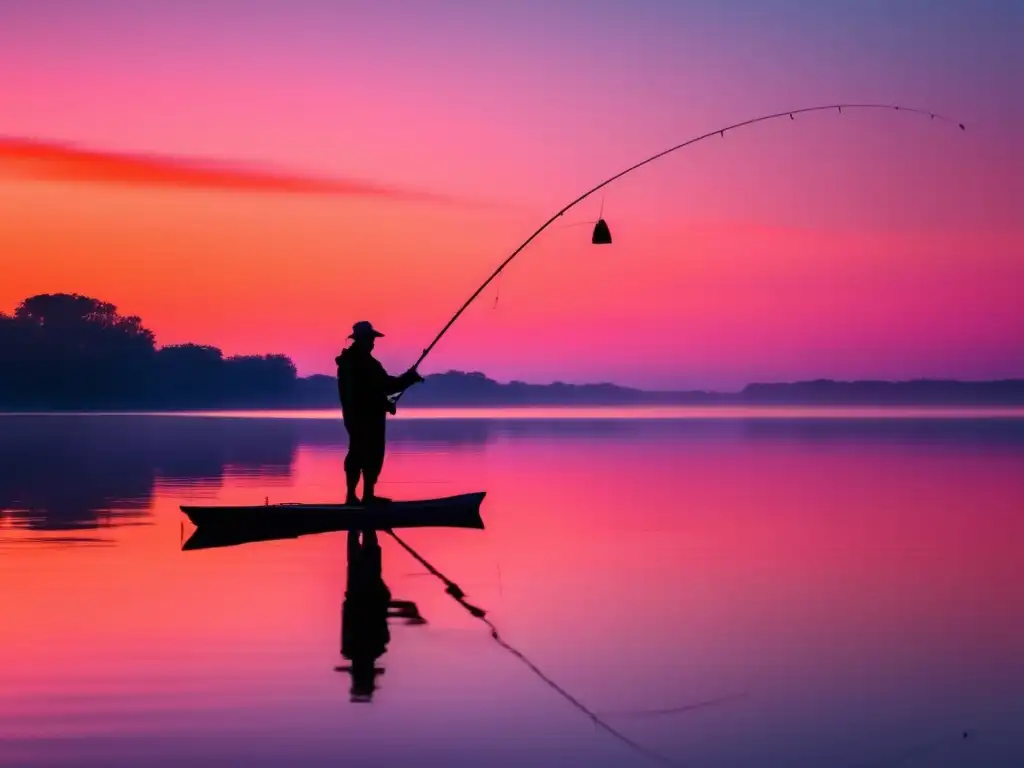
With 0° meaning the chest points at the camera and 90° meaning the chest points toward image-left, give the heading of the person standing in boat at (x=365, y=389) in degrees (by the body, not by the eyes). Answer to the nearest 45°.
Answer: approximately 270°

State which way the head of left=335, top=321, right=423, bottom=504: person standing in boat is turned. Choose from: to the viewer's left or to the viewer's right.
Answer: to the viewer's right
